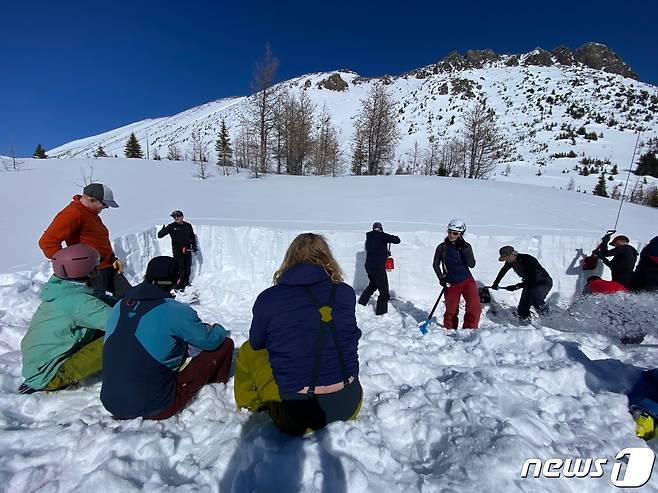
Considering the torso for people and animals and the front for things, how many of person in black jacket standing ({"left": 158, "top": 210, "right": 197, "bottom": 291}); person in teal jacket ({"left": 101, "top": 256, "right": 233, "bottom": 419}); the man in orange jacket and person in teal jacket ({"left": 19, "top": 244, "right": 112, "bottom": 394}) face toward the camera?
1

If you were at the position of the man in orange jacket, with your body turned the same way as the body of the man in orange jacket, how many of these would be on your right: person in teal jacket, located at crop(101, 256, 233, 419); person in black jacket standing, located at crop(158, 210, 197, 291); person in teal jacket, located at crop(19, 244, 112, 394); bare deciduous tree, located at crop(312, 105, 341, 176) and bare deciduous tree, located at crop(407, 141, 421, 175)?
2

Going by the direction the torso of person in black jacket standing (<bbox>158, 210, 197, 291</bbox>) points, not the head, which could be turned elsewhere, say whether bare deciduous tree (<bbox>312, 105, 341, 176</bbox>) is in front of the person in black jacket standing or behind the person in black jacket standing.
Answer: behind

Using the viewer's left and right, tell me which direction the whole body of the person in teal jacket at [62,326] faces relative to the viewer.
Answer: facing away from the viewer and to the right of the viewer

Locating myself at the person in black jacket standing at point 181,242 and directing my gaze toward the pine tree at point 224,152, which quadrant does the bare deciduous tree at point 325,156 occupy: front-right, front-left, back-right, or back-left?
front-right

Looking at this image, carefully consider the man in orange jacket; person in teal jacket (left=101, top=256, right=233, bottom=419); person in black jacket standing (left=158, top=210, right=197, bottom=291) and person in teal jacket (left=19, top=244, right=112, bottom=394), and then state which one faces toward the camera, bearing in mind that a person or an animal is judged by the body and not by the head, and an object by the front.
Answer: the person in black jacket standing

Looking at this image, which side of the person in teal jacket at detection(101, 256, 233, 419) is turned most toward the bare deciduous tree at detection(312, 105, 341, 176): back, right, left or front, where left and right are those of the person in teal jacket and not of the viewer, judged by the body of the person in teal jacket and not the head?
front

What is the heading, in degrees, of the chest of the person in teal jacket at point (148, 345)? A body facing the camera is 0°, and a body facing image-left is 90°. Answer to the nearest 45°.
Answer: approximately 225°

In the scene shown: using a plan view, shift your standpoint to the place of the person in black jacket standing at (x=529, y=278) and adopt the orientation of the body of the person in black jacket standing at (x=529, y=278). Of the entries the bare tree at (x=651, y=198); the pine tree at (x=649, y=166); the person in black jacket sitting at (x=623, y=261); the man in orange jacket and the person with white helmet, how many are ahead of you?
2

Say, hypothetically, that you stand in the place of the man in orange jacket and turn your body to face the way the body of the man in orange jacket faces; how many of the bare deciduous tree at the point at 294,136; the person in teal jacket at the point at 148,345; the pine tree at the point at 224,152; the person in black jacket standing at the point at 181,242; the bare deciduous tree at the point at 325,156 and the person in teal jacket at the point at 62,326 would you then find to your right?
2

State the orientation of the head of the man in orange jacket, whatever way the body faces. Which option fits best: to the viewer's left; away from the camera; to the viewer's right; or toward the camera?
to the viewer's right

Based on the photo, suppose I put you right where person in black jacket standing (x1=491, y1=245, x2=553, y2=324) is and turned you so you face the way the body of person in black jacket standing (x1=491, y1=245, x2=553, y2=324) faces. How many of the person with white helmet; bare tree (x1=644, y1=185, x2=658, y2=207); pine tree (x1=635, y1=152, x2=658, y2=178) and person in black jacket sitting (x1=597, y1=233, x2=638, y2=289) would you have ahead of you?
1

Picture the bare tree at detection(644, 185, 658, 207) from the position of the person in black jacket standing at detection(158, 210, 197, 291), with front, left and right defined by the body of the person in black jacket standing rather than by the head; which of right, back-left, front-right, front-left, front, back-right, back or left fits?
left

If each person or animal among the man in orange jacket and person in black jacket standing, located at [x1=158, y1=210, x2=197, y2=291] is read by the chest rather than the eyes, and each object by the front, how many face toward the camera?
1

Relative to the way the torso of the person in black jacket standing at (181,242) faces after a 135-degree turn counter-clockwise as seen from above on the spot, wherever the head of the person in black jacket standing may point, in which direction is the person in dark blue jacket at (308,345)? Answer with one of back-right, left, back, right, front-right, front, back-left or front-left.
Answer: back-right

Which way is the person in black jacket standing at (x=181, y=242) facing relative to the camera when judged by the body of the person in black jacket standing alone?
toward the camera
